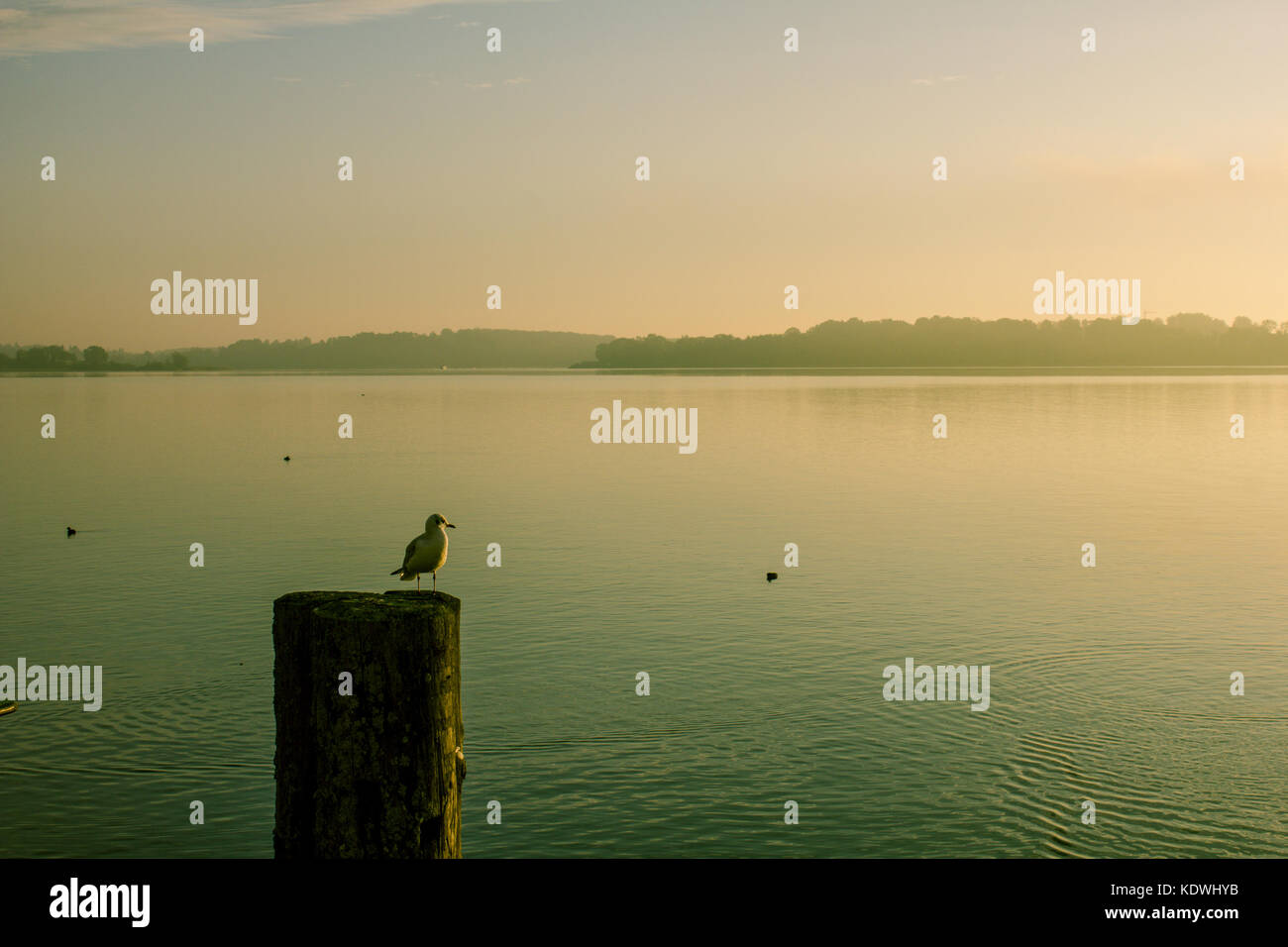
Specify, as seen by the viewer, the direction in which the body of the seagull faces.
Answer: to the viewer's right
